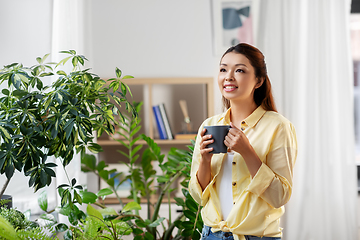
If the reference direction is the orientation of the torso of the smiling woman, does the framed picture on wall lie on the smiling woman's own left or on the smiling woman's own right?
on the smiling woman's own right

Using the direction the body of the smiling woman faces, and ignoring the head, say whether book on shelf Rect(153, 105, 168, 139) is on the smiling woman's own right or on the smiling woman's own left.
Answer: on the smiling woman's own right

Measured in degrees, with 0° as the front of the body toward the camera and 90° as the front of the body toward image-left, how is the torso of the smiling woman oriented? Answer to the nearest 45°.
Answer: approximately 45°

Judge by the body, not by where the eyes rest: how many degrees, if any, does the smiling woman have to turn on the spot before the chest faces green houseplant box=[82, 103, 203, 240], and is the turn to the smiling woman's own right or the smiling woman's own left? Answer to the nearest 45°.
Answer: approximately 90° to the smiling woman's own right
